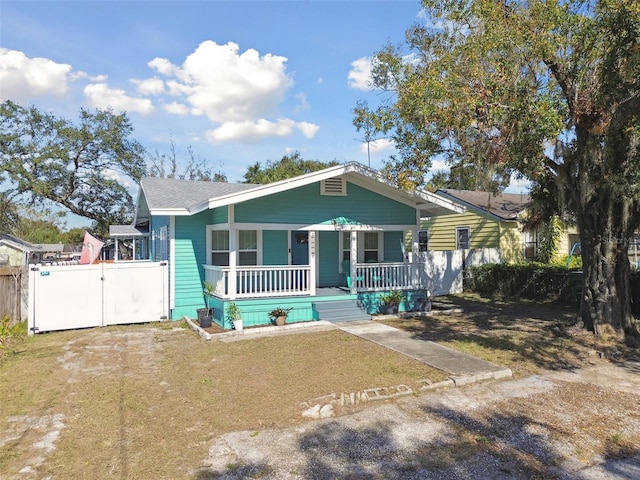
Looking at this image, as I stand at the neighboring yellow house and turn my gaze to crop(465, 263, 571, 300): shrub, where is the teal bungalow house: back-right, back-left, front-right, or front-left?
front-right

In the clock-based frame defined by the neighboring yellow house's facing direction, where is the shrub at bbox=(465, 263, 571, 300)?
The shrub is roughly at 1 o'clock from the neighboring yellow house.

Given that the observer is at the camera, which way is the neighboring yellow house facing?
facing the viewer and to the right of the viewer

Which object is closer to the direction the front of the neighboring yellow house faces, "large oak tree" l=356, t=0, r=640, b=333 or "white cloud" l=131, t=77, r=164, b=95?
the large oak tree

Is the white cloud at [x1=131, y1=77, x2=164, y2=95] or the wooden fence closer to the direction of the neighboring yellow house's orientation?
the wooden fence

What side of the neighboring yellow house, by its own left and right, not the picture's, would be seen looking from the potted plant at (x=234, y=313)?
right

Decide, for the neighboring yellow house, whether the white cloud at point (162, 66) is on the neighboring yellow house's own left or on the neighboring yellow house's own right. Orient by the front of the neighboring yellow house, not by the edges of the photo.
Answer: on the neighboring yellow house's own right

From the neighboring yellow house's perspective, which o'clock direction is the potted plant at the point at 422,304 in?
The potted plant is roughly at 2 o'clock from the neighboring yellow house.

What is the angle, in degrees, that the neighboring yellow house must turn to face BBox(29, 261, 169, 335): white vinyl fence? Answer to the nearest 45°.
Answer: approximately 90° to its right

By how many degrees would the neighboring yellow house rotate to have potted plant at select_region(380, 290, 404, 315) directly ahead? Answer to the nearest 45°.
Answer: approximately 45° to its right
